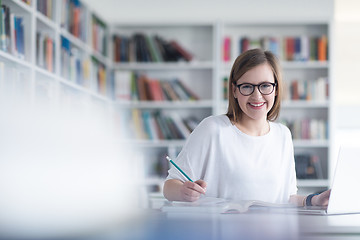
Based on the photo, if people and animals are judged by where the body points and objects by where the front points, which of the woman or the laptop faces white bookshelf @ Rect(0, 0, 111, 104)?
the laptop

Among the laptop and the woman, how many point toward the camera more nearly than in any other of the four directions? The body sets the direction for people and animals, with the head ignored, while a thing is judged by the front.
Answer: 1

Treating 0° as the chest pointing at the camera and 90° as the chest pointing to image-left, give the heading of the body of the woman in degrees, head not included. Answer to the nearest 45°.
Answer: approximately 0°

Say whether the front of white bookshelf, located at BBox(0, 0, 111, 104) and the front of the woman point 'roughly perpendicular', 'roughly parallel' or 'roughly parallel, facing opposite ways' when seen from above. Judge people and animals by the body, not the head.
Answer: roughly perpendicular

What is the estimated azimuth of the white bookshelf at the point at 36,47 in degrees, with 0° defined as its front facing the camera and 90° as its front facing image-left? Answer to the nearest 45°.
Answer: approximately 315°

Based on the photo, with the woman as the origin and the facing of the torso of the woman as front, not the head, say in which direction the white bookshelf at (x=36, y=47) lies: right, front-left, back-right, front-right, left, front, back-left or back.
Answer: back-right

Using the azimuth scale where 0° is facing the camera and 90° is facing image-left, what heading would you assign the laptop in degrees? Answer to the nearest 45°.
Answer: approximately 135°
